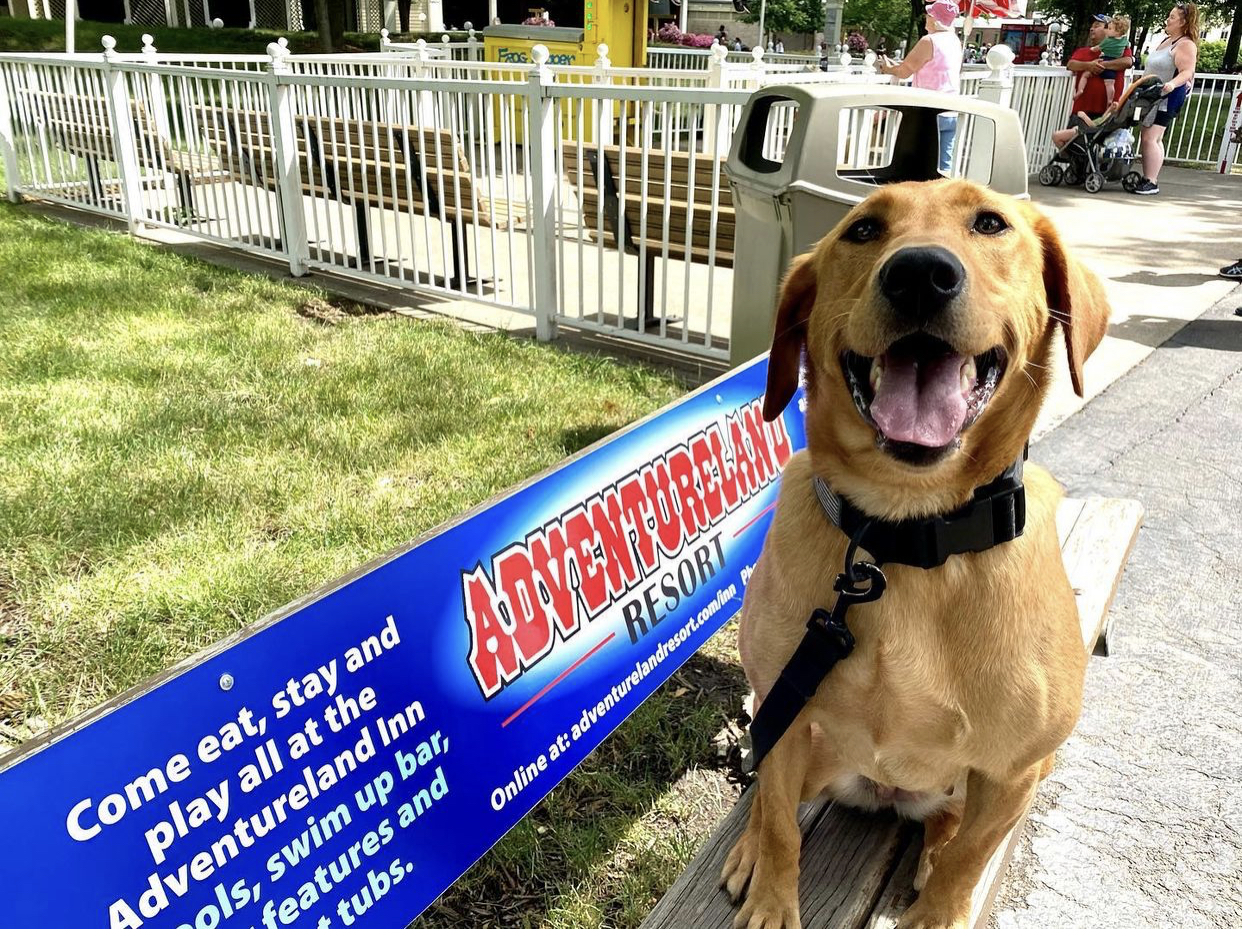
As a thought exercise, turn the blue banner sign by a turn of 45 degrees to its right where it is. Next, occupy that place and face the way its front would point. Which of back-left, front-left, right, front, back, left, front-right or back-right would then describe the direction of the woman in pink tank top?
back-left

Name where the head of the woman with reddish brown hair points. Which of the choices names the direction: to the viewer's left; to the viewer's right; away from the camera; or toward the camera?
to the viewer's left

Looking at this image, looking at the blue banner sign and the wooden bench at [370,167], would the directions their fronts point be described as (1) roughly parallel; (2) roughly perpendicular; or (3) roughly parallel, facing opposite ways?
roughly perpendicular

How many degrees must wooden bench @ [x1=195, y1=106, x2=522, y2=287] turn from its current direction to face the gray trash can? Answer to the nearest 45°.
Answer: approximately 135° to its right
